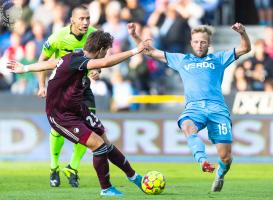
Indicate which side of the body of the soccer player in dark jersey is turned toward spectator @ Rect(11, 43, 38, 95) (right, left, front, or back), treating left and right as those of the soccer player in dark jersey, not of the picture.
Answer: left

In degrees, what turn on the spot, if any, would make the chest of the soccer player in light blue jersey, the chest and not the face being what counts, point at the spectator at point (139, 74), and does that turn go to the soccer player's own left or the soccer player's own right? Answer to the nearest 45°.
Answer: approximately 180°

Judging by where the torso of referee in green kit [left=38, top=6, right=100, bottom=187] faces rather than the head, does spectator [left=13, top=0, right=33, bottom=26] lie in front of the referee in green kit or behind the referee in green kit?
behind

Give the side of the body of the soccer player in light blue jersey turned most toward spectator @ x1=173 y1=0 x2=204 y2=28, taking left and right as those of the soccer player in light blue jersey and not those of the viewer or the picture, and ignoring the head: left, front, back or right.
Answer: back

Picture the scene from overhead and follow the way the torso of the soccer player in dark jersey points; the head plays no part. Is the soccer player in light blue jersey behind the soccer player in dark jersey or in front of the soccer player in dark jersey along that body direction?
in front

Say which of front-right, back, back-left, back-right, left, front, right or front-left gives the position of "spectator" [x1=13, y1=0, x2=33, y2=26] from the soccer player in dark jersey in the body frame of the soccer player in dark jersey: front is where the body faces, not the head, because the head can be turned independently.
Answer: left

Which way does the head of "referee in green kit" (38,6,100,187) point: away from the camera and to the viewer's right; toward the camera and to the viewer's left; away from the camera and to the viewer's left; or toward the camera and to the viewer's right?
toward the camera and to the viewer's right

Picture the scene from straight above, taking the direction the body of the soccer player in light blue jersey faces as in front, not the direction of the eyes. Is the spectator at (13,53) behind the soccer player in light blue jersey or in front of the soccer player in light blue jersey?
behind
